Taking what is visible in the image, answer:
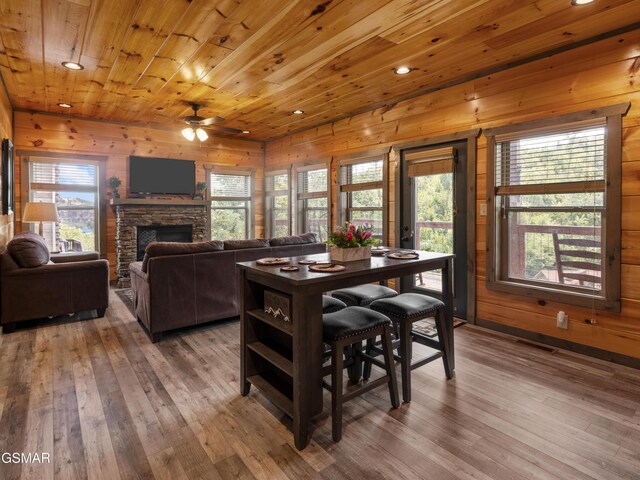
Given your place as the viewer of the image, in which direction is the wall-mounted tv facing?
facing the viewer

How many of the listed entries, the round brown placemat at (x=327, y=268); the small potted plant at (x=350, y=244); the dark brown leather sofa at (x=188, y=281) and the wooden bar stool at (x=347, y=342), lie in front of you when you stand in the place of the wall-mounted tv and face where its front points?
4

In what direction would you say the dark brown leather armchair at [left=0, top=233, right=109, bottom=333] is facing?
to the viewer's right

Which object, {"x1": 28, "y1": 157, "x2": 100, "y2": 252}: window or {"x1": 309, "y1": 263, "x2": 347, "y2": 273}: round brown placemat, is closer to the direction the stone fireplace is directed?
the round brown placemat

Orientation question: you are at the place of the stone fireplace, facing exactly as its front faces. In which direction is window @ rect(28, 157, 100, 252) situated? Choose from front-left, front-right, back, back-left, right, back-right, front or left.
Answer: right

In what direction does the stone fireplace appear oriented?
toward the camera

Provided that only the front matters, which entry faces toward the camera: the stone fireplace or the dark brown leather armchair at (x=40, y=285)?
the stone fireplace

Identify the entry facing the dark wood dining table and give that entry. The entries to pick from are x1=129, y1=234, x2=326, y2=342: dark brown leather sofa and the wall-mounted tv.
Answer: the wall-mounted tv

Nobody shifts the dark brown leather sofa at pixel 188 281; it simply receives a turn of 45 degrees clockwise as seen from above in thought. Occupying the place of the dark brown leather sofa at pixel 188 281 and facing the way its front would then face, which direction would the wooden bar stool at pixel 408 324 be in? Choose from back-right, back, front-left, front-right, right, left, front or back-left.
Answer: back-right

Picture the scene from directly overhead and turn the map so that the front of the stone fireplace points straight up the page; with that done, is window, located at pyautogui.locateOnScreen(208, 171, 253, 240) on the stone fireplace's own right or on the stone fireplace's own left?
on the stone fireplace's own left

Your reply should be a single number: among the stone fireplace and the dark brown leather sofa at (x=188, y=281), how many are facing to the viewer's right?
0

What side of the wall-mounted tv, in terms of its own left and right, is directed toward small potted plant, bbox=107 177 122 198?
right

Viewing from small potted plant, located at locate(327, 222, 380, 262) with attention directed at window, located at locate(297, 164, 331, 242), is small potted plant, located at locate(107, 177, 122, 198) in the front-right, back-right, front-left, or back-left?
front-left

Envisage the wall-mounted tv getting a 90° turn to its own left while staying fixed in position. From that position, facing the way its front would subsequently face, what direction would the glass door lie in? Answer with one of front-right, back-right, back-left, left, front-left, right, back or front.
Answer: front-right

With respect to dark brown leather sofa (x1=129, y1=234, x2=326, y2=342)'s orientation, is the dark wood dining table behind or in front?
behind

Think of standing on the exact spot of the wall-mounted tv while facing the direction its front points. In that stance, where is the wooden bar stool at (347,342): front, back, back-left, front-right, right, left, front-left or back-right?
front

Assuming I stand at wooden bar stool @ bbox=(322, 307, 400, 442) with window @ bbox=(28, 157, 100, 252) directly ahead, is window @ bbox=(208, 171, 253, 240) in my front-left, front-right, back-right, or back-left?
front-right

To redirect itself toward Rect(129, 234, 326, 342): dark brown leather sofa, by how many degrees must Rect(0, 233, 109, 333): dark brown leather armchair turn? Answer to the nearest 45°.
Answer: approximately 45° to its right

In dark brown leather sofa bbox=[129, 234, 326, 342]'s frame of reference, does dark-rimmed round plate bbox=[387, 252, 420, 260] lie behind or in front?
behind
